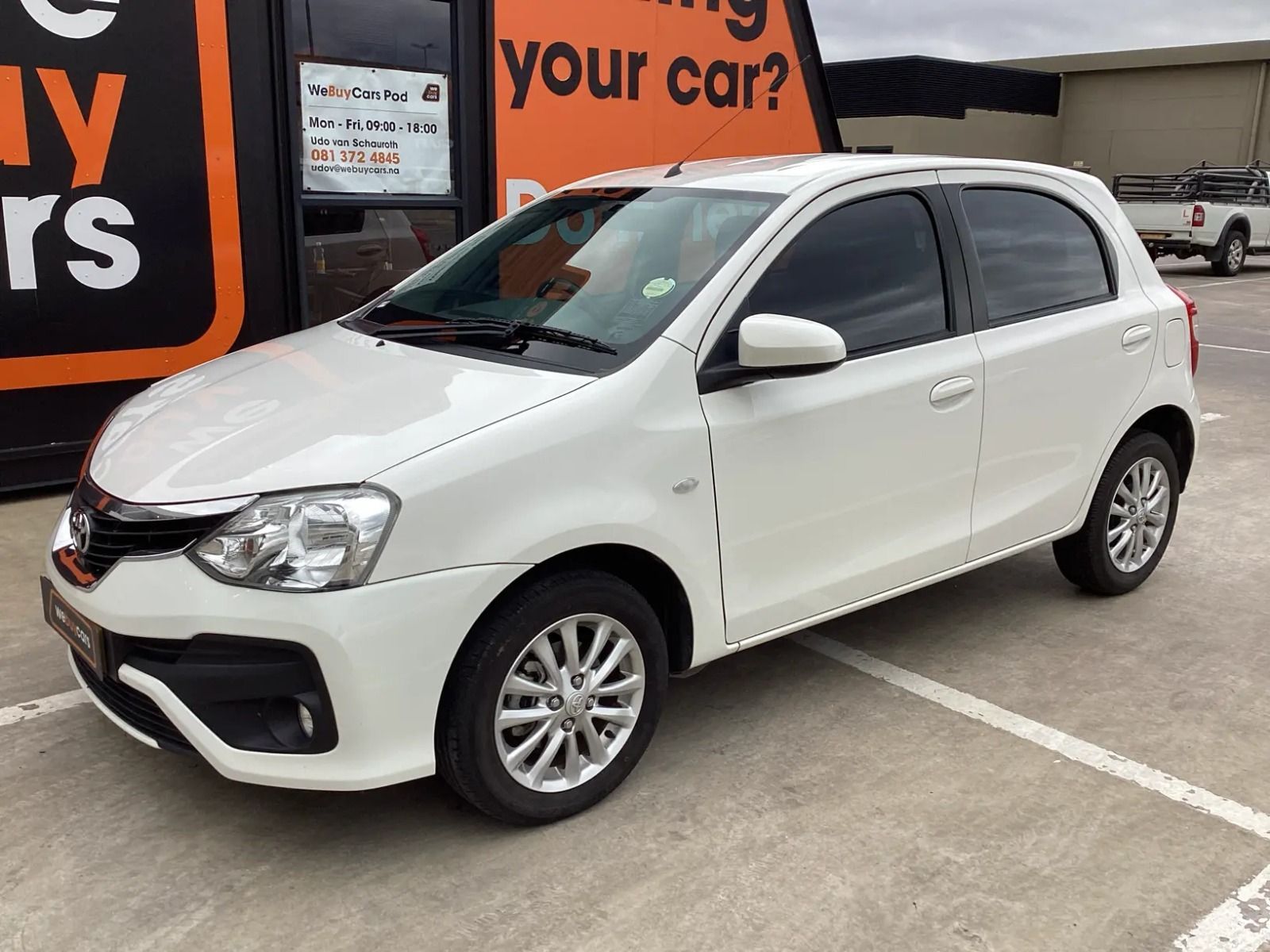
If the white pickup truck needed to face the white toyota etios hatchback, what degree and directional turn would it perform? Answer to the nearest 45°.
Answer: approximately 135° to its right

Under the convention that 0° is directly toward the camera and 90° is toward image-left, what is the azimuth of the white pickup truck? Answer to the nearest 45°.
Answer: approximately 225°

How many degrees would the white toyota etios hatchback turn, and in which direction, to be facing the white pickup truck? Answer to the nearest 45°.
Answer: approximately 180°

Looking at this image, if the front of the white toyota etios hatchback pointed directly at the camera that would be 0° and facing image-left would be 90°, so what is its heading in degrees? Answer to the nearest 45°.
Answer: approximately 45°

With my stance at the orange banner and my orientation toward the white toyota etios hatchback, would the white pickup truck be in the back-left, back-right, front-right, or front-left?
back-left

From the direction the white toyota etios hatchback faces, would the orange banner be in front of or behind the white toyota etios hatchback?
behind
